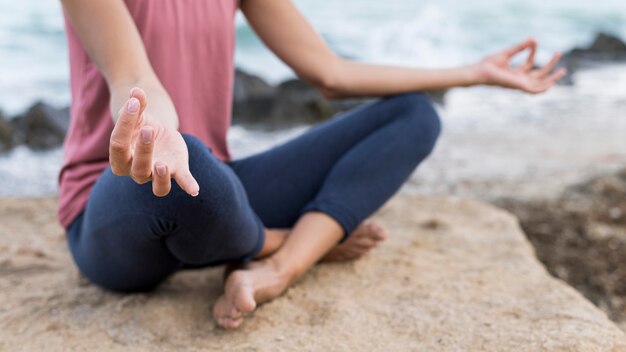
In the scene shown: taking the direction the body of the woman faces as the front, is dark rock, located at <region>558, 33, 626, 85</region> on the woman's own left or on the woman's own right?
on the woman's own left

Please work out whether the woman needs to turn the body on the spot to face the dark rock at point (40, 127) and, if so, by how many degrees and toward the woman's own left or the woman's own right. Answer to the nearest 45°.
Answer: approximately 180°

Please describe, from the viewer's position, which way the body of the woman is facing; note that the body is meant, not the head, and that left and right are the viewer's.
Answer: facing the viewer and to the right of the viewer

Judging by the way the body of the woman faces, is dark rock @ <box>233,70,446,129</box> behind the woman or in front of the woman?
behind

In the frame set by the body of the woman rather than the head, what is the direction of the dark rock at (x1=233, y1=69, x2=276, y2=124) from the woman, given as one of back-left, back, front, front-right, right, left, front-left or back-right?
back-left

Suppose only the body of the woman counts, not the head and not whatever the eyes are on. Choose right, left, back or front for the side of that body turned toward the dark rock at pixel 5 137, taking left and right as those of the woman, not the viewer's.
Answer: back
